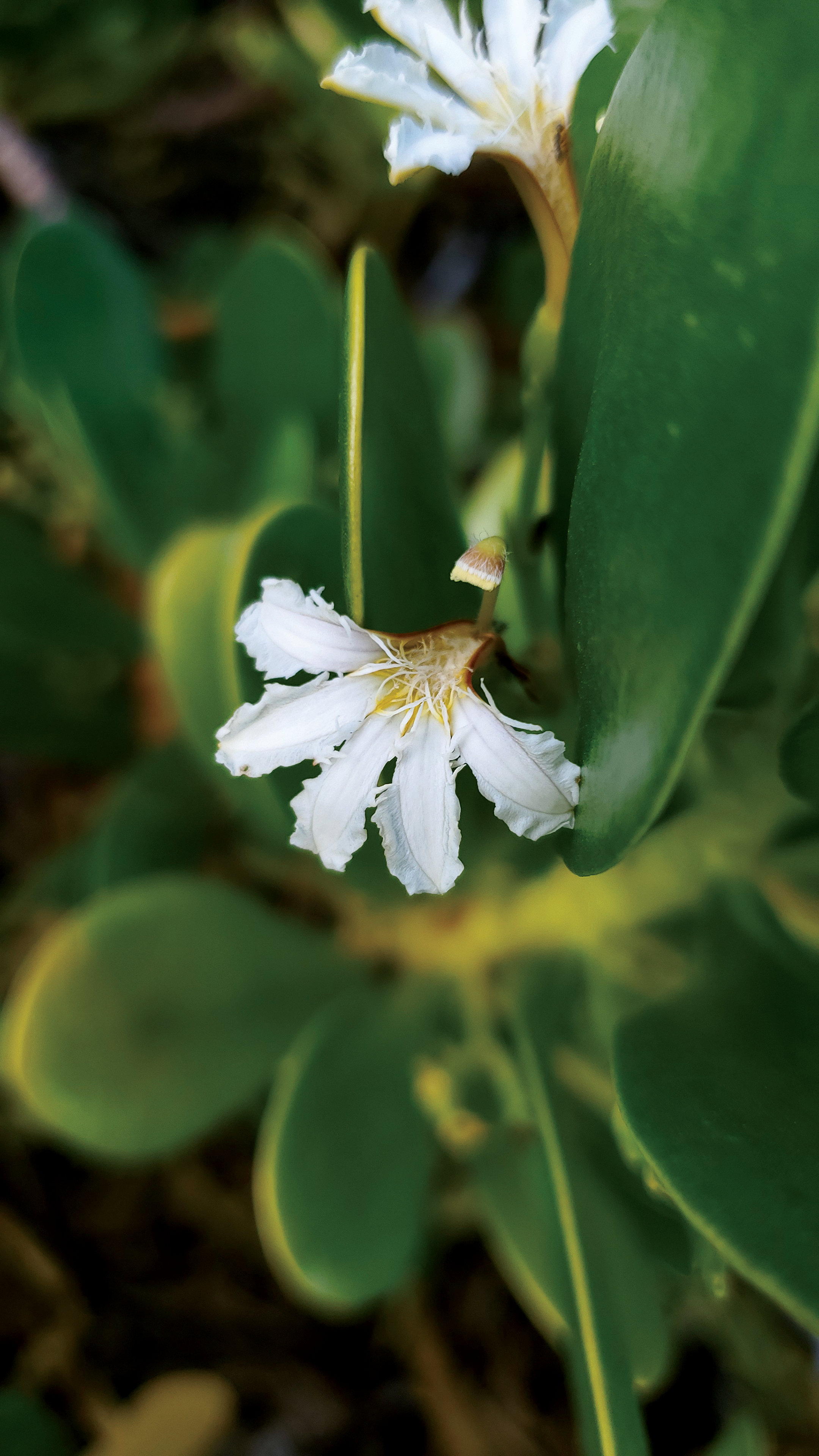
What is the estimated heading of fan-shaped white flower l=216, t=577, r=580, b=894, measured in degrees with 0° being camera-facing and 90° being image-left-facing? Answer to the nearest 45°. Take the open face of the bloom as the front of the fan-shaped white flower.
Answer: approximately 0°

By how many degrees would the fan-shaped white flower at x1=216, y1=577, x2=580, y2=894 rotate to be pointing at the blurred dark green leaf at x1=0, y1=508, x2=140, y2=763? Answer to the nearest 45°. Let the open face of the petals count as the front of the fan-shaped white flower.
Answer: approximately 135° to its right

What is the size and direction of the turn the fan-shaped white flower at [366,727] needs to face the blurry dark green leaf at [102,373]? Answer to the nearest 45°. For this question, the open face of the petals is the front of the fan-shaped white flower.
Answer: approximately 180°

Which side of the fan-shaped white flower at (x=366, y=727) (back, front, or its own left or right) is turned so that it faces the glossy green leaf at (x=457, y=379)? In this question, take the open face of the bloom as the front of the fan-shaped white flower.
back

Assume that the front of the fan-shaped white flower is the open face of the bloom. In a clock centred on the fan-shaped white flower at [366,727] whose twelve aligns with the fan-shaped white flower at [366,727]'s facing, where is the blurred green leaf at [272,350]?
The blurred green leaf is roughly at 6 o'clock from the fan-shaped white flower.
